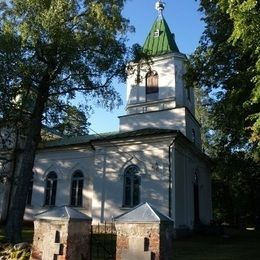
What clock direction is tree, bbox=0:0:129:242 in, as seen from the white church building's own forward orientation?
The tree is roughly at 4 o'clock from the white church building.

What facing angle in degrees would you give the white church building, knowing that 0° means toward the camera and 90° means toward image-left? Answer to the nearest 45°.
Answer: approximately 270°

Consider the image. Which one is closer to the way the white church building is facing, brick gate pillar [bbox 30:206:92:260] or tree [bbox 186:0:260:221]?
the tree

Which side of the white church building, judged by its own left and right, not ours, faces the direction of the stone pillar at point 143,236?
right

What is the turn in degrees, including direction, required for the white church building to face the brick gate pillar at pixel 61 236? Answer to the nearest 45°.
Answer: approximately 90° to its right
